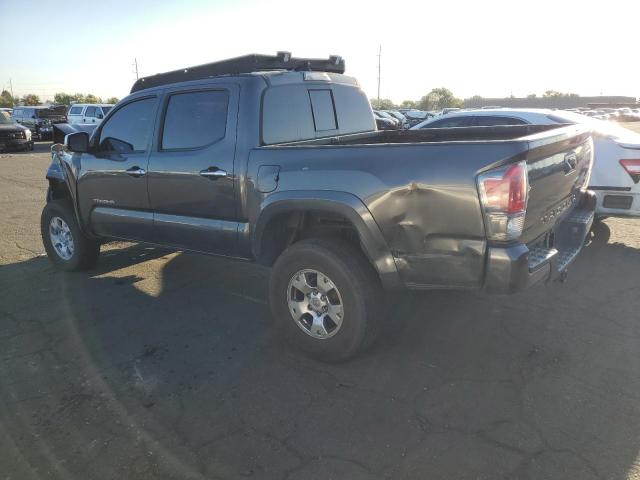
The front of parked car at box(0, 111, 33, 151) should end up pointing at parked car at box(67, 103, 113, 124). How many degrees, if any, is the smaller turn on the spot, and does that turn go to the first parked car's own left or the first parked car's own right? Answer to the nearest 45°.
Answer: approximately 90° to the first parked car's own left

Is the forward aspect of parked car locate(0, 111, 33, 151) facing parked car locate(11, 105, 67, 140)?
no

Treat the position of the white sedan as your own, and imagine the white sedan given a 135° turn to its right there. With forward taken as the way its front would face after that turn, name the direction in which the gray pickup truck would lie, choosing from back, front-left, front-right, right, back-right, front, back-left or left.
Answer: back-right

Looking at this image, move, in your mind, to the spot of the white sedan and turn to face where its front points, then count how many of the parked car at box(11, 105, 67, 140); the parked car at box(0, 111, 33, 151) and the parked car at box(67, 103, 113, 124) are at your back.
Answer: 0

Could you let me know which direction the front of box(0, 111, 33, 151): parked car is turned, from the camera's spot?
facing the viewer and to the right of the viewer

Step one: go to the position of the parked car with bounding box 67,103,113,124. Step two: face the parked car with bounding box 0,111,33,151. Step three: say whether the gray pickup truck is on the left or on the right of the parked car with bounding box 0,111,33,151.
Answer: left

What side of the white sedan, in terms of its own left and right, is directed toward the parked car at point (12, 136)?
front

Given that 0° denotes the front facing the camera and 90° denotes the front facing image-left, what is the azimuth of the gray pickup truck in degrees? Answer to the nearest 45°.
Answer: approximately 135°

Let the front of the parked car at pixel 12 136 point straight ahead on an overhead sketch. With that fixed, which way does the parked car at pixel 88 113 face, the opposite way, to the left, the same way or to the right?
the same way

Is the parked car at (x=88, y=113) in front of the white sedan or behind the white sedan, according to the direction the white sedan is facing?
in front

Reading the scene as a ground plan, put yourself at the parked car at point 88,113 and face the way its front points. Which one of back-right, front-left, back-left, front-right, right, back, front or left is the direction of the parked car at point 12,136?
right

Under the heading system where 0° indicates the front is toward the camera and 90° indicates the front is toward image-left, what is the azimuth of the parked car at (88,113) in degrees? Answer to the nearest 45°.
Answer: approximately 315°

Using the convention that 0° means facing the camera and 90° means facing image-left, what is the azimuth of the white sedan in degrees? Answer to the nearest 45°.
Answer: approximately 135°

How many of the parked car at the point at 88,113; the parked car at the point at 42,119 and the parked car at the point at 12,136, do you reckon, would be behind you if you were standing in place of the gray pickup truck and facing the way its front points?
0

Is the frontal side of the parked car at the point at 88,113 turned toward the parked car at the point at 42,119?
no
